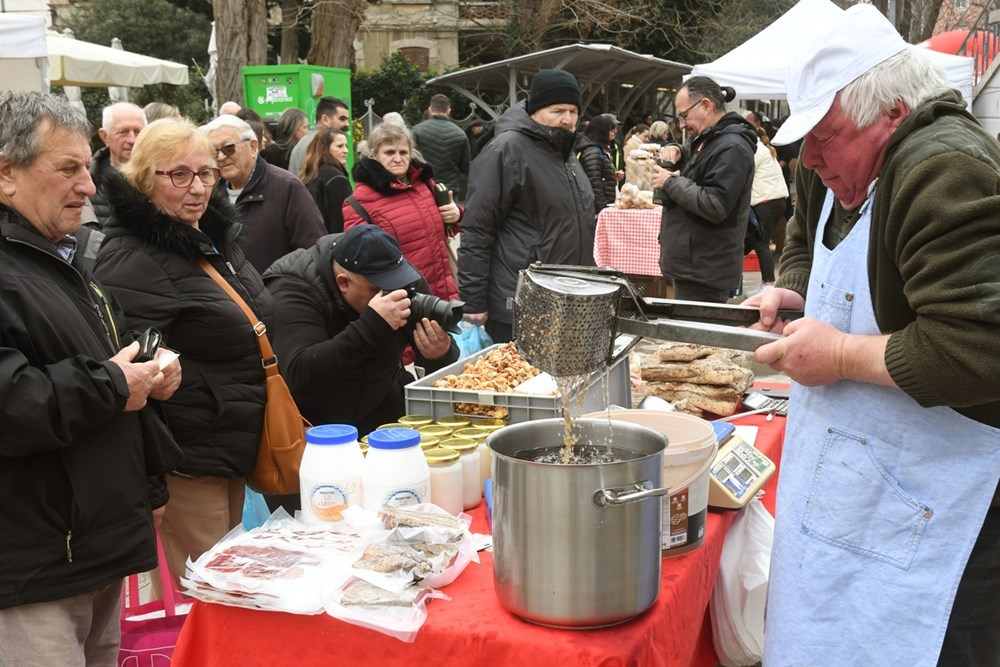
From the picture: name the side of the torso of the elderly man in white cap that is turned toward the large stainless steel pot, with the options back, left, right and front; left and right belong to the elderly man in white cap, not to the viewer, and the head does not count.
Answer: front

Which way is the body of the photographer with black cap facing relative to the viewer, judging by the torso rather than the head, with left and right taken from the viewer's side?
facing to the right of the viewer

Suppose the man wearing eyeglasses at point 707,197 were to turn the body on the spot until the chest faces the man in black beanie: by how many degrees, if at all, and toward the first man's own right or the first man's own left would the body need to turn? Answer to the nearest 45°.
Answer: approximately 45° to the first man's own left

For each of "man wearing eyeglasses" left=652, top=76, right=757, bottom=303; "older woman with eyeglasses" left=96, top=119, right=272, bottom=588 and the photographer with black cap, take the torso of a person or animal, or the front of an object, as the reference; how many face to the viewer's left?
1

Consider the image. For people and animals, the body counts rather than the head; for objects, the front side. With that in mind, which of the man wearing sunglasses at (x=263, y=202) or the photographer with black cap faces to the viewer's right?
the photographer with black cap

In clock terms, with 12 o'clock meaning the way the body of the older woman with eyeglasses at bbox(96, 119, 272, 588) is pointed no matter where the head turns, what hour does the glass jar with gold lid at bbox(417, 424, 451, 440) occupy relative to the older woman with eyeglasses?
The glass jar with gold lid is roughly at 12 o'clock from the older woman with eyeglasses.

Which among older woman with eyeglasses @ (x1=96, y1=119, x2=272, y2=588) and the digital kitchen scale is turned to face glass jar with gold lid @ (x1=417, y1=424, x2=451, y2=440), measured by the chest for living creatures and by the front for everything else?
the older woman with eyeglasses

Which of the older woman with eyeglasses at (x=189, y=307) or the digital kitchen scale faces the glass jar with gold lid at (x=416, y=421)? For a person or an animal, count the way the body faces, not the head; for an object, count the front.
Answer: the older woman with eyeglasses

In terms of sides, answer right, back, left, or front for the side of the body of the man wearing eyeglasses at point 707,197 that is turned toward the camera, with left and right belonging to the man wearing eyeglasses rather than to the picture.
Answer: left

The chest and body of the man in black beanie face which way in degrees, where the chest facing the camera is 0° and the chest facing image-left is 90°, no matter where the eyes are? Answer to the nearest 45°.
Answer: approximately 315°

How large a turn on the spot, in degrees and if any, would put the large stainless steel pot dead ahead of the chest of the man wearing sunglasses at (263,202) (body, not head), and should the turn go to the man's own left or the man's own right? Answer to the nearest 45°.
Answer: approximately 45° to the man's own left

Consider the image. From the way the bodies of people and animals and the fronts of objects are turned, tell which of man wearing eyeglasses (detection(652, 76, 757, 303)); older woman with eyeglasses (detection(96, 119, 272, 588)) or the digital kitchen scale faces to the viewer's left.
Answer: the man wearing eyeglasses

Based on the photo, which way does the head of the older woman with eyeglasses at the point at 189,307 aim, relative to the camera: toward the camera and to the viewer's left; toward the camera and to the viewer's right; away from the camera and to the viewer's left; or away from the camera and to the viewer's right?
toward the camera and to the viewer's right

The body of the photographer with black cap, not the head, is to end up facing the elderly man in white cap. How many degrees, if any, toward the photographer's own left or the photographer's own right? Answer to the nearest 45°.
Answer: approximately 45° to the photographer's own right

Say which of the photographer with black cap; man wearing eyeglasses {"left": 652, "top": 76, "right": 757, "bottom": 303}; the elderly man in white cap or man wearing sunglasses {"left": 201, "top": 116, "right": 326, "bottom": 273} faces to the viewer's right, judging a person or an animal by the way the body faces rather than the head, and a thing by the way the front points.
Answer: the photographer with black cap
